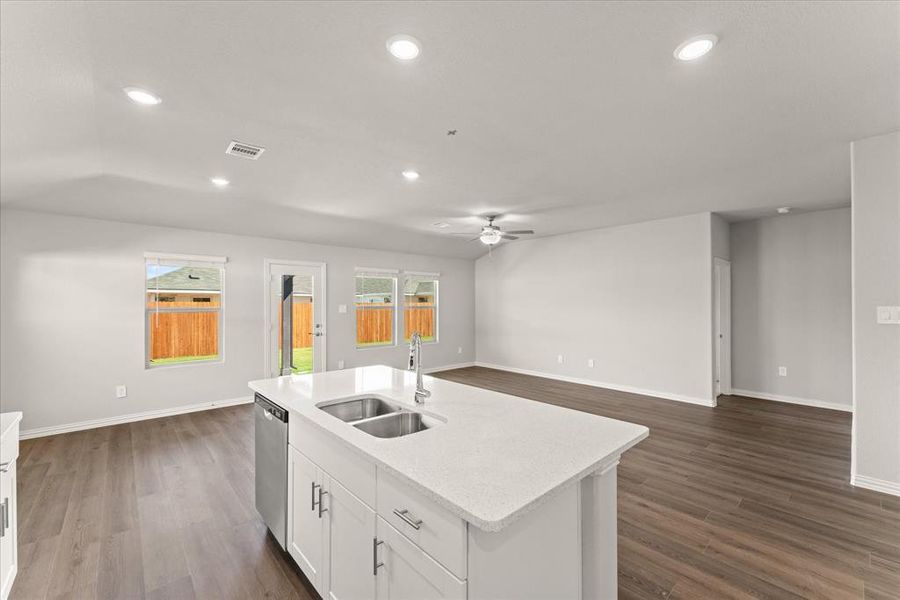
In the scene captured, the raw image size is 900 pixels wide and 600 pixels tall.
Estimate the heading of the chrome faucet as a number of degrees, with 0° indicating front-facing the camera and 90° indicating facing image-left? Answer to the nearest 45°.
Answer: approximately 45°

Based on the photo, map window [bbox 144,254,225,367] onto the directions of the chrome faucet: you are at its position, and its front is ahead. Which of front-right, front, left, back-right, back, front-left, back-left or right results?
right

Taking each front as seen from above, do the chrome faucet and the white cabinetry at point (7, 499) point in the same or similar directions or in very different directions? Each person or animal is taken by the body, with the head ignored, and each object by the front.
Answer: very different directions

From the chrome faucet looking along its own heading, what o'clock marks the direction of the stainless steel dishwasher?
The stainless steel dishwasher is roughly at 2 o'clock from the chrome faucet.

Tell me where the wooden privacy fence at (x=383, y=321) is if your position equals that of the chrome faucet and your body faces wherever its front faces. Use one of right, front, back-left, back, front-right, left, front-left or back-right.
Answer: back-right

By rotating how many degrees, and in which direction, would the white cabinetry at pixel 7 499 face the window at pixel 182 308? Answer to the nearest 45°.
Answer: approximately 45° to its left

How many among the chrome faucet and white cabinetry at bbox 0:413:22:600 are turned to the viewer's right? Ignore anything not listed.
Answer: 1

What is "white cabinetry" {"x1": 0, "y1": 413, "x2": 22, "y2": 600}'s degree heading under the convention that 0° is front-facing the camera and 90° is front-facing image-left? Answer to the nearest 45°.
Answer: approximately 270°

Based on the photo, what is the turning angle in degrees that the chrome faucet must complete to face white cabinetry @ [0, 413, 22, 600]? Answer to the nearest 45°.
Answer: approximately 45° to its right

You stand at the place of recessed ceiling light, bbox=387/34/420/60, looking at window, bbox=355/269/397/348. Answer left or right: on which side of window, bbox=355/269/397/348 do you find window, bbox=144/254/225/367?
left
